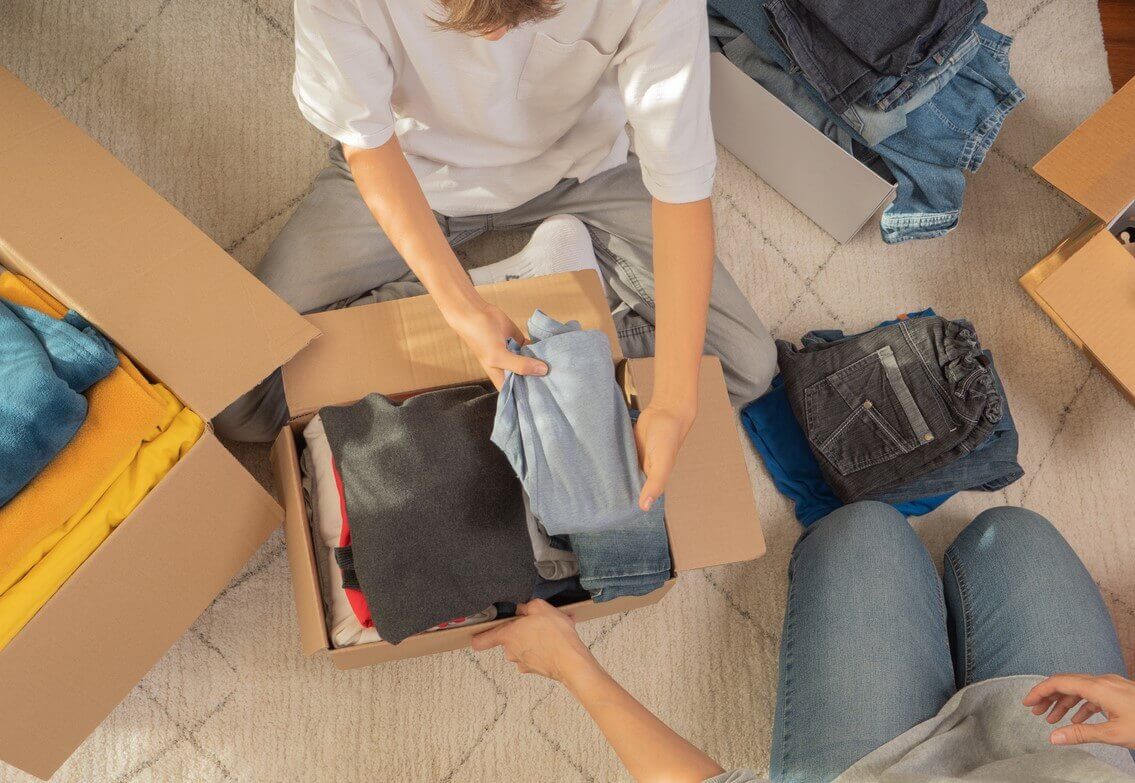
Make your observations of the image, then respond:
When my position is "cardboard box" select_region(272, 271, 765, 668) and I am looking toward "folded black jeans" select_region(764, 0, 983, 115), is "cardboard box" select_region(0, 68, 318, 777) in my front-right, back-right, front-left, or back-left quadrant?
back-left

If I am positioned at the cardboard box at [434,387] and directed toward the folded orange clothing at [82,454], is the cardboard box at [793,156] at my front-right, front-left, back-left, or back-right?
back-right

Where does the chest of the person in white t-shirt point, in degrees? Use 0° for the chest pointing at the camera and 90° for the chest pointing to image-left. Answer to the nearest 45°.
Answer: approximately 0°
